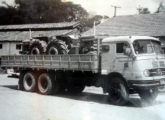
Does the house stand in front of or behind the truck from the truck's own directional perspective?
behind

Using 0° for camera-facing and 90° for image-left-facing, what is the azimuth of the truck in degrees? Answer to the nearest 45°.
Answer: approximately 315°
